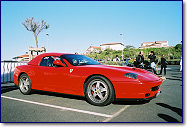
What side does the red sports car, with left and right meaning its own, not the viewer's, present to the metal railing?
back

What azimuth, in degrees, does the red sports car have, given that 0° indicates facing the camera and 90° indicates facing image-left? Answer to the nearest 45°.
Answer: approximately 315°
